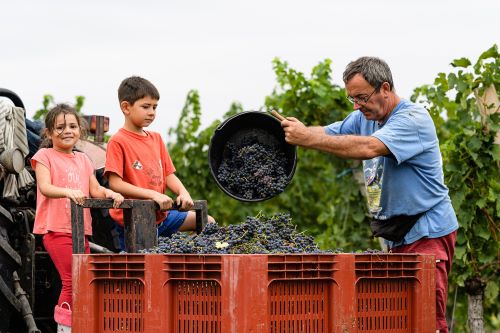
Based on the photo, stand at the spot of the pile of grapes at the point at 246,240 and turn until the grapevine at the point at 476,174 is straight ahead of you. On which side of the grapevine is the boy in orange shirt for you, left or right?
left

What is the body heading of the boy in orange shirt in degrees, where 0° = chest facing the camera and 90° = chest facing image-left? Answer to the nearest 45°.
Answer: approximately 315°

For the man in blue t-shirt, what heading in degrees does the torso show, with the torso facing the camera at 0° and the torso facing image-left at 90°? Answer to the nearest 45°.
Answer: approximately 90°

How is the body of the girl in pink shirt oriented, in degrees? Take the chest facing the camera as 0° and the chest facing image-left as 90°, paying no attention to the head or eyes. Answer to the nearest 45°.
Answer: approximately 315°

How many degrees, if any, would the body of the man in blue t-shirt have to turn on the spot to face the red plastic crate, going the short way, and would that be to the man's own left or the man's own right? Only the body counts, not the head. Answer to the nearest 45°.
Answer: approximately 45° to the man's own left

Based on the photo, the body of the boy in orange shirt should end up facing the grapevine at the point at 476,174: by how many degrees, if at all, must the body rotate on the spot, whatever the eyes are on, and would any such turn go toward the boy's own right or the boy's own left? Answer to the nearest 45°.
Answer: approximately 90° to the boy's own left
